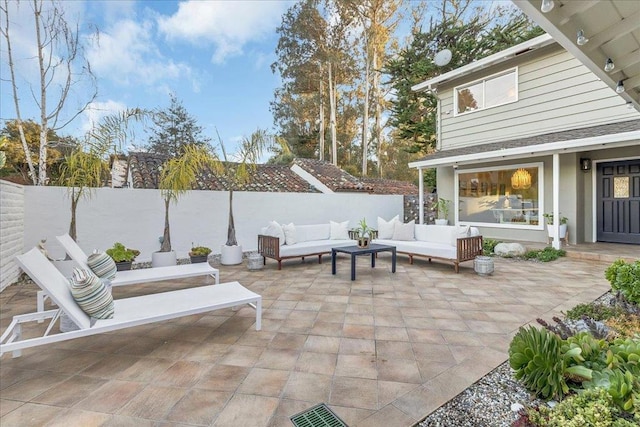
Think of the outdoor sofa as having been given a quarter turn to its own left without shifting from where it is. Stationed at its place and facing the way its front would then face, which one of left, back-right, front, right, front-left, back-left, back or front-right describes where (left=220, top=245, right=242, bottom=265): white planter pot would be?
back

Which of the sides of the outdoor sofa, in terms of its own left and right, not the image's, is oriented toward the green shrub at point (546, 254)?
left

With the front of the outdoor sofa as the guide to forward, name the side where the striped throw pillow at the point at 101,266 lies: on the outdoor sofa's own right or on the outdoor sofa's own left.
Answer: on the outdoor sofa's own right

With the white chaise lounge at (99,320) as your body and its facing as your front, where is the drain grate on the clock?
The drain grate is roughly at 2 o'clock from the white chaise lounge.

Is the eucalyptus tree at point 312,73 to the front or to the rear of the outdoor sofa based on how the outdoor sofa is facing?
to the rear

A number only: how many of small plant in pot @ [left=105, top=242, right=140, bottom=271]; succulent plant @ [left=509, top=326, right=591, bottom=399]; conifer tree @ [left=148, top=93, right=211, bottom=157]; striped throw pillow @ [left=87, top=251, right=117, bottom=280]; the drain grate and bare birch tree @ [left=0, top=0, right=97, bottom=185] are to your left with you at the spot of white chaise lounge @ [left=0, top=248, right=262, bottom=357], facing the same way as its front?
4

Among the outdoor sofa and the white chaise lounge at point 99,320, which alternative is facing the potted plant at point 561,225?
the white chaise lounge

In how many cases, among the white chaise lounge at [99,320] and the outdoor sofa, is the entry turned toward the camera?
1

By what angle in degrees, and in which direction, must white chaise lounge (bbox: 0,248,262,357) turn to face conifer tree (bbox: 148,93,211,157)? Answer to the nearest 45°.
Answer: approximately 90° to its left

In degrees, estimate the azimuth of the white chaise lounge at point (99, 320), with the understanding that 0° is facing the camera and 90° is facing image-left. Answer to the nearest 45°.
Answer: approximately 270°

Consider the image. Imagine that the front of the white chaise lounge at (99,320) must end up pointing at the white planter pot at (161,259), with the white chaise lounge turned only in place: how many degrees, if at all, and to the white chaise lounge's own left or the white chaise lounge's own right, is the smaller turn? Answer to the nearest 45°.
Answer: approximately 90° to the white chaise lounge's own left

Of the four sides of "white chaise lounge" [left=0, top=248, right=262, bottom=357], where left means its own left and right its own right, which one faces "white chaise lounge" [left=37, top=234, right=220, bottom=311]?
left

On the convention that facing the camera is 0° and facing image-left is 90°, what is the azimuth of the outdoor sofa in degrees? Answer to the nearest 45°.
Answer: approximately 0°

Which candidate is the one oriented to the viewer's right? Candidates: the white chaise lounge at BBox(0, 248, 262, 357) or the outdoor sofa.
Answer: the white chaise lounge

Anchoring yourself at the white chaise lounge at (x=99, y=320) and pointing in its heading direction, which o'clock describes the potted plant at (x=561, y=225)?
The potted plant is roughly at 12 o'clock from the white chaise lounge.
